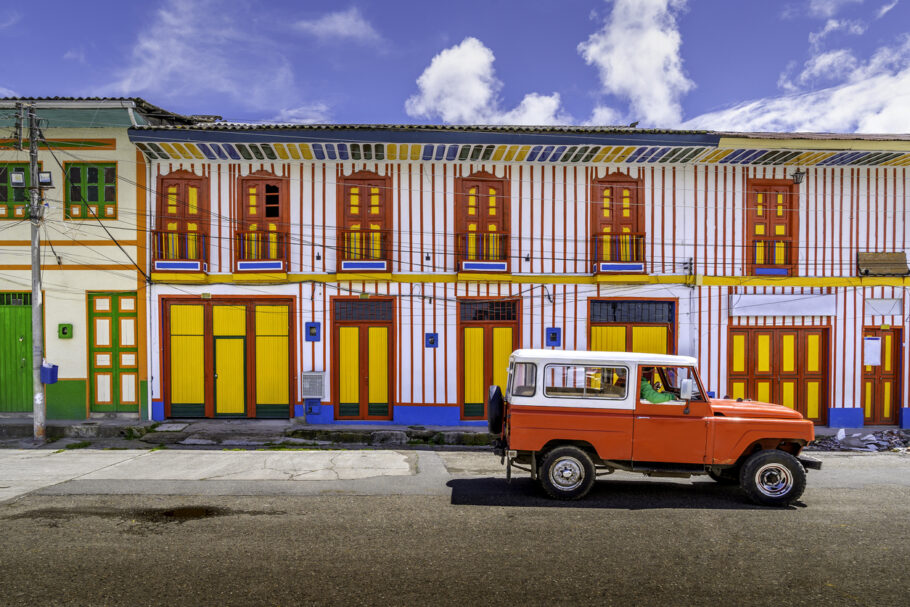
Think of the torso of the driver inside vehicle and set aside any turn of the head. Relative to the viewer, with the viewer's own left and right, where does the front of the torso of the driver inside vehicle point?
facing to the right of the viewer

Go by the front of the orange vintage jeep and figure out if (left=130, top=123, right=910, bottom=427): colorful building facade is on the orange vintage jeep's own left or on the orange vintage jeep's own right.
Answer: on the orange vintage jeep's own left

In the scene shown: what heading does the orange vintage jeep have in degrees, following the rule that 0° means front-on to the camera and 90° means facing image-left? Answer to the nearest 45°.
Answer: approximately 270°

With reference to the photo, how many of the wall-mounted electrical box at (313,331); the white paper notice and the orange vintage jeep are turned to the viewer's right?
1

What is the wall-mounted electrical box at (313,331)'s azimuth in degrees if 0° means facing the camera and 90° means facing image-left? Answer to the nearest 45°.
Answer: approximately 0°

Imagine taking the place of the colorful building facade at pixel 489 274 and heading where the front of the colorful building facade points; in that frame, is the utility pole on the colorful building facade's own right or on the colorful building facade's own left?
on the colorful building facade's own right

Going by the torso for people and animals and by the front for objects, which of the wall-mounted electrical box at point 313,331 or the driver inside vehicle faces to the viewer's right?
the driver inside vehicle

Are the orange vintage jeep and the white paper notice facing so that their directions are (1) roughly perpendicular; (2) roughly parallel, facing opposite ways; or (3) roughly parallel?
roughly perpendicular
